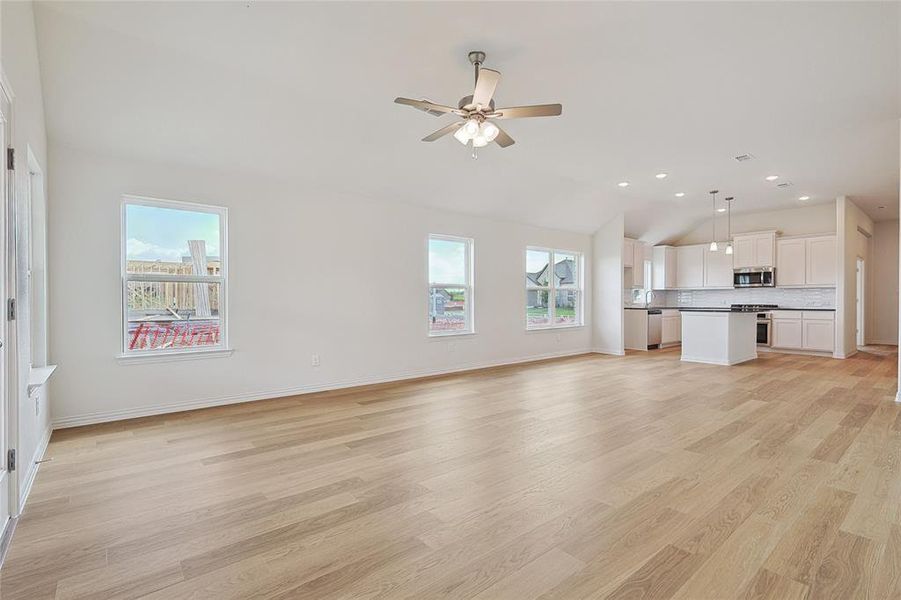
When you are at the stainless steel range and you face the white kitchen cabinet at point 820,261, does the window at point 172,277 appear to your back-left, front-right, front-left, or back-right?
back-right

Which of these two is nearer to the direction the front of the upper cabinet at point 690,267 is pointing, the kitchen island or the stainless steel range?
the kitchen island

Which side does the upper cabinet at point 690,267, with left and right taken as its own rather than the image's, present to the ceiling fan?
front

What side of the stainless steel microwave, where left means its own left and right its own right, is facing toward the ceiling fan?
front

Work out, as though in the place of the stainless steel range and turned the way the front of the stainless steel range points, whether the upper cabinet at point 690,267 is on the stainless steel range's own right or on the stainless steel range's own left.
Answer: on the stainless steel range's own right

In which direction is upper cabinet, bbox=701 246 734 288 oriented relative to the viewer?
toward the camera

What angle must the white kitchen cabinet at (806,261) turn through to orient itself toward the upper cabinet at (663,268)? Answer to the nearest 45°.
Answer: approximately 90° to its right

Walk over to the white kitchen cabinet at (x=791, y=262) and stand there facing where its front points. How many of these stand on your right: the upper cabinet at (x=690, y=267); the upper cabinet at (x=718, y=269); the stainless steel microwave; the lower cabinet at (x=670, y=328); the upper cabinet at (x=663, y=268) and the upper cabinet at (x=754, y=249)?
6

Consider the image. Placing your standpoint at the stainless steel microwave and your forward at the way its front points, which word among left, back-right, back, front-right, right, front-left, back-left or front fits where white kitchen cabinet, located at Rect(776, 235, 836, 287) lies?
left

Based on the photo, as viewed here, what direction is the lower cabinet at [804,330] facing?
toward the camera

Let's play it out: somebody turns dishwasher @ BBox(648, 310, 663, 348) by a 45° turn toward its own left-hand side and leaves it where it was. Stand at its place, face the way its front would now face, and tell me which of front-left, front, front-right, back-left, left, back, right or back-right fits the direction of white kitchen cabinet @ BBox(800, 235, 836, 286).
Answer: front

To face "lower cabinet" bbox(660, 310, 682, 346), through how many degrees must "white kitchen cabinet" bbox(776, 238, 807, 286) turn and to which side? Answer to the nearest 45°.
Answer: approximately 90° to its right

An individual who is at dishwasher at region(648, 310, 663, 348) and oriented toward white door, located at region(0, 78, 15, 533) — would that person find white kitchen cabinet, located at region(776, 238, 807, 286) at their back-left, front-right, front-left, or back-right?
back-left

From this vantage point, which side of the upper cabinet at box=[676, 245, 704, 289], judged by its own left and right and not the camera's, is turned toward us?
front

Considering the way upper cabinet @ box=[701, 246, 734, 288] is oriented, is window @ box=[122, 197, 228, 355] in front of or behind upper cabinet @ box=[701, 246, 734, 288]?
in front
